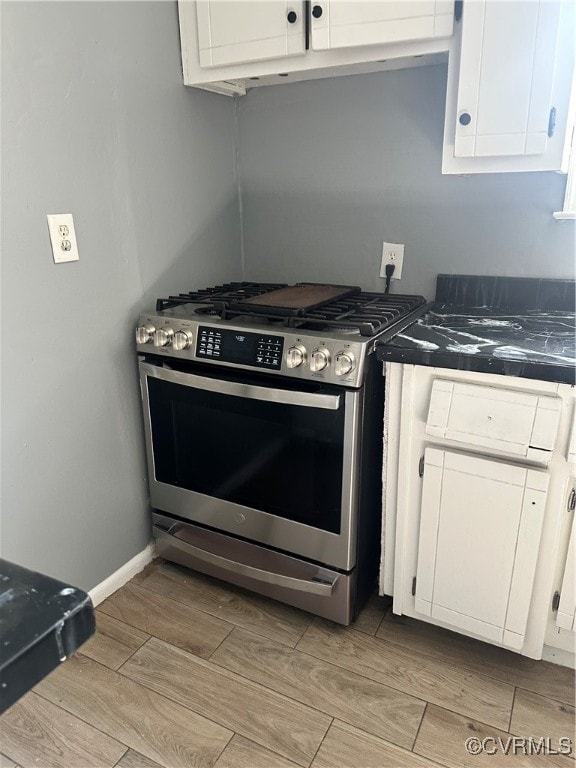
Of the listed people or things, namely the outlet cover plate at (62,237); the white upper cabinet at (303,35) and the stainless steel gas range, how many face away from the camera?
0

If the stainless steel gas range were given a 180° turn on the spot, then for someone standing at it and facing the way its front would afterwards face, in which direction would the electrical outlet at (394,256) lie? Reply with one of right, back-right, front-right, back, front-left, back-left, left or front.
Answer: front

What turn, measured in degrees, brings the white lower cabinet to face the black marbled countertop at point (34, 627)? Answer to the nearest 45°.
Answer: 0° — it already faces it

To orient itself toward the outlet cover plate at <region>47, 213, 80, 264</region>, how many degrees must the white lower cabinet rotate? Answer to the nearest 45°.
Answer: approximately 45° to its right

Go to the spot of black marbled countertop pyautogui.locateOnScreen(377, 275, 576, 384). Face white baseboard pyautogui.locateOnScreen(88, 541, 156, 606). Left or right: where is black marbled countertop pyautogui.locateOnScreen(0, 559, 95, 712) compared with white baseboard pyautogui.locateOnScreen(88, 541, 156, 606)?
left

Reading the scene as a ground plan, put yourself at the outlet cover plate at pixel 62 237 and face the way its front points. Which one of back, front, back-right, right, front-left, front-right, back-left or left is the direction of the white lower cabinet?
front

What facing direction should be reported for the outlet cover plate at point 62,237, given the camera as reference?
facing the viewer and to the right of the viewer

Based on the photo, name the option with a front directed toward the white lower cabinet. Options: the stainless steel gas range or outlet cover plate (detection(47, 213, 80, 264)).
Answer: the outlet cover plate

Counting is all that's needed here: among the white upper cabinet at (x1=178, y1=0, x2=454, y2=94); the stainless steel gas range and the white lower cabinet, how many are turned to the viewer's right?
0

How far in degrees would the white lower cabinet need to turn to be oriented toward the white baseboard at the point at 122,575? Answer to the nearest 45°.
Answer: approximately 45° to its right

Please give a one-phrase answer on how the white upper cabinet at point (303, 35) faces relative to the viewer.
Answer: facing the viewer and to the left of the viewer

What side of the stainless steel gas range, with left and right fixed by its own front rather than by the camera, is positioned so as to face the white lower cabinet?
left
